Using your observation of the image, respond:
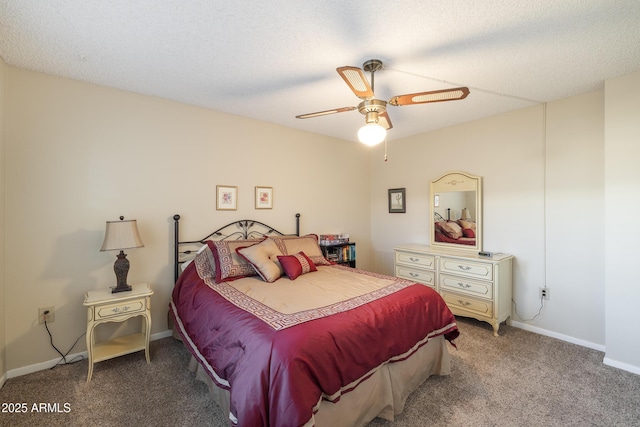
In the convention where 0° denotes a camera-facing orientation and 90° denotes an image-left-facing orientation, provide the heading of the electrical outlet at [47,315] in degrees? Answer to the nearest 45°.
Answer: approximately 0°

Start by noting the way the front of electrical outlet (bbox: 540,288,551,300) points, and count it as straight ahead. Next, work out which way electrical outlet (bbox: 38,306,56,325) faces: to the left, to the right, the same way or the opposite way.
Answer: to the left

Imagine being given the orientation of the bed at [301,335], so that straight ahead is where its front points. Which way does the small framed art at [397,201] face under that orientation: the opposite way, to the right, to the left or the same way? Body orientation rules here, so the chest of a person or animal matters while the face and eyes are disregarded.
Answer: to the right

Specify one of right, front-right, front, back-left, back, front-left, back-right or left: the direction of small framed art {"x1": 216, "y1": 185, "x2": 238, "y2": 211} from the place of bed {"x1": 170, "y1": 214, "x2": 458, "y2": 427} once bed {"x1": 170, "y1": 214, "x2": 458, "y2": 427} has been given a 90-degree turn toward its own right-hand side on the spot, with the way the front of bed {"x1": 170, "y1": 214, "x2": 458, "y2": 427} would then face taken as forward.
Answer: right

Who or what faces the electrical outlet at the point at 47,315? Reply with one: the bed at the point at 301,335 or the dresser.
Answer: the dresser

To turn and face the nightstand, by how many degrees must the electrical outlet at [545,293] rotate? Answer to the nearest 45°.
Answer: approximately 45° to its right

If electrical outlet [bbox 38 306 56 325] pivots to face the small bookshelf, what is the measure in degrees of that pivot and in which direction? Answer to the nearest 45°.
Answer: approximately 90° to its left

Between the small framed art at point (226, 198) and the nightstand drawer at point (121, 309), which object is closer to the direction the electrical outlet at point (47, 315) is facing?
the nightstand drawer

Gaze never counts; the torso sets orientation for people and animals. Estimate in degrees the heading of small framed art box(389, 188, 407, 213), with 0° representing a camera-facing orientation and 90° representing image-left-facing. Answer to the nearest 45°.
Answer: approximately 45°
